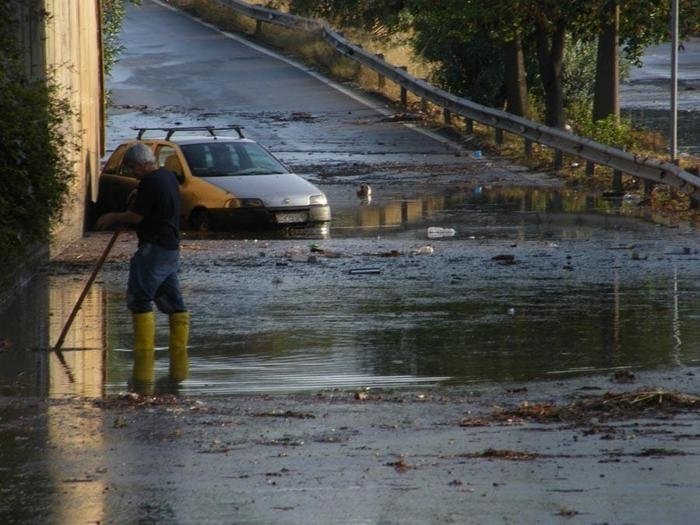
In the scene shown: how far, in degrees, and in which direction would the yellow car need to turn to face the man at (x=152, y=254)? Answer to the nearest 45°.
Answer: approximately 45° to its right

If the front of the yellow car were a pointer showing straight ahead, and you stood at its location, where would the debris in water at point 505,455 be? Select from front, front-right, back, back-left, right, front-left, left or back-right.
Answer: front-right

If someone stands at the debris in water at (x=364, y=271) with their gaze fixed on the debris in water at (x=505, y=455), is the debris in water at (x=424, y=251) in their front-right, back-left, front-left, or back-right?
back-left

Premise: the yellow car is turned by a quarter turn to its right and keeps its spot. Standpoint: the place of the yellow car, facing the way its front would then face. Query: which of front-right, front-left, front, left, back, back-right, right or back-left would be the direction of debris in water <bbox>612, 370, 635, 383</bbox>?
front-left

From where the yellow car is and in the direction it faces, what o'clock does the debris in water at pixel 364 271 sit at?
The debris in water is roughly at 1 o'clock from the yellow car.

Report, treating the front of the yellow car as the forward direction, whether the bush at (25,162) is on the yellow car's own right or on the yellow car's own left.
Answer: on the yellow car's own right

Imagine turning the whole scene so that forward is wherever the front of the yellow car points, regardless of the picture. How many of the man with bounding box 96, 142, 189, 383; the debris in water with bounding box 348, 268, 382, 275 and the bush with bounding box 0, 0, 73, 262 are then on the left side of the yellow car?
0

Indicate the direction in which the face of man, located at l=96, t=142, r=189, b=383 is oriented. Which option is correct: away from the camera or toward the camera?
away from the camera

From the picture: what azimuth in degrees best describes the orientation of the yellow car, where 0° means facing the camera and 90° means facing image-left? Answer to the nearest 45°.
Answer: approximately 315°

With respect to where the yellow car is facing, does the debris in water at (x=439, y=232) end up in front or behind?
in front

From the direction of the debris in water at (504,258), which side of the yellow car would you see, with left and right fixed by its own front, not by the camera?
front
